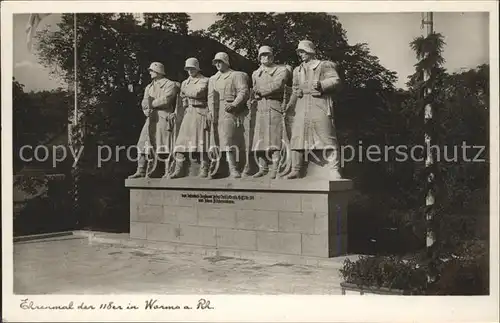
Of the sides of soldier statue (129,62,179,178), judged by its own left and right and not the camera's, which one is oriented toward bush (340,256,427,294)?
left

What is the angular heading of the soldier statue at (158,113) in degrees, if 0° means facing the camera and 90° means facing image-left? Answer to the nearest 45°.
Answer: approximately 45°

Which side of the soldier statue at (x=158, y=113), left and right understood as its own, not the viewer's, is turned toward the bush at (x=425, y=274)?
left

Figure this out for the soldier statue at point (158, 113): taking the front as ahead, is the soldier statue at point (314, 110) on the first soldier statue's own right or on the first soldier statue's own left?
on the first soldier statue's own left

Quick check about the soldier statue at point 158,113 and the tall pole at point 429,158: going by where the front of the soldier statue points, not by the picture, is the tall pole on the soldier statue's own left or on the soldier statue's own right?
on the soldier statue's own left

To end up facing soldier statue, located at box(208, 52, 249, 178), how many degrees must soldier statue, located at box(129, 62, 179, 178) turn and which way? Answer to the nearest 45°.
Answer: approximately 90° to its left

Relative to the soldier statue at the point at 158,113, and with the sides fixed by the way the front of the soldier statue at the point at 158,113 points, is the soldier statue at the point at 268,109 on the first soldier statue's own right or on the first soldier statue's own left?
on the first soldier statue's own left
